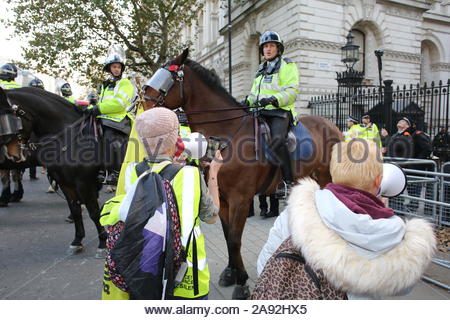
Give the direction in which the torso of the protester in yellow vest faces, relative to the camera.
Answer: away from the camera

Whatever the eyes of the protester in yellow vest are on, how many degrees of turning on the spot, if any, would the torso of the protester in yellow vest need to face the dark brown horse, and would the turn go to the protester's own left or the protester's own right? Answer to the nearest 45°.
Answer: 0° — they already face it

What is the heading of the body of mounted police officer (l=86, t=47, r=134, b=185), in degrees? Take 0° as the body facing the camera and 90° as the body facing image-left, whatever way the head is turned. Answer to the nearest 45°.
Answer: approximately 45°

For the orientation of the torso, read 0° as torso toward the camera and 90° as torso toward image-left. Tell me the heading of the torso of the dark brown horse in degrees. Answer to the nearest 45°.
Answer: approximately 45°

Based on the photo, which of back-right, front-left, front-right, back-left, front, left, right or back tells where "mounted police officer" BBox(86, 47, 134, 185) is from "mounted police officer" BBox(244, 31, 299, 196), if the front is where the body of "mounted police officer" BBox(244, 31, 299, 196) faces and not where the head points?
front-right

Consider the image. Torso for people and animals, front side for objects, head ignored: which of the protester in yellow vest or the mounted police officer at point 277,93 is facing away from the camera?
the protester in yellow vest

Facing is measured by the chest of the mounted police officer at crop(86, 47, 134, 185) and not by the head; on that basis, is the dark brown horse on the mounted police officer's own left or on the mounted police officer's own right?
on the mounted police officer's own left

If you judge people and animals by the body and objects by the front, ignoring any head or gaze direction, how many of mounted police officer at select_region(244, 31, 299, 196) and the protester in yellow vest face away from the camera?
1
